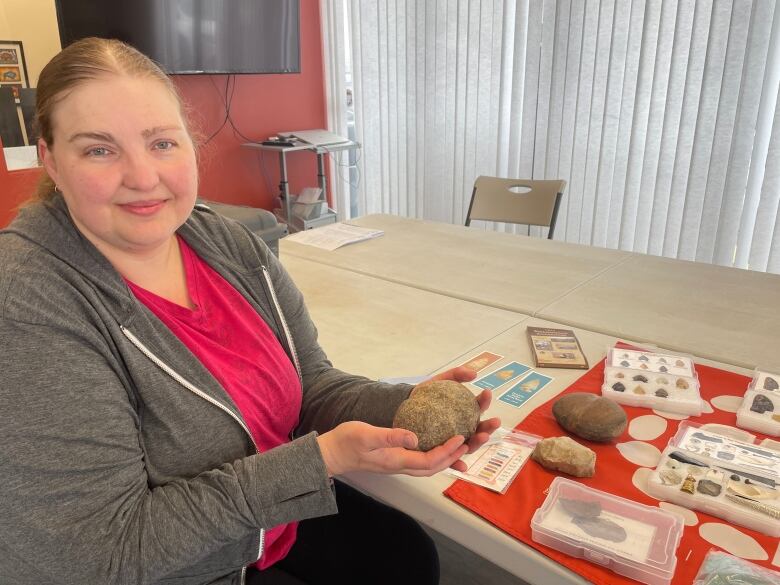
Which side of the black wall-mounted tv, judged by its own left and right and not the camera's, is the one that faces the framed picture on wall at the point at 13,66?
right

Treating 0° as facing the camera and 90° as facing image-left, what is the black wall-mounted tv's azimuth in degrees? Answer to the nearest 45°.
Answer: approximately 0°

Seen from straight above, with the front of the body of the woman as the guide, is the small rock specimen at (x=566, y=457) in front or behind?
in front

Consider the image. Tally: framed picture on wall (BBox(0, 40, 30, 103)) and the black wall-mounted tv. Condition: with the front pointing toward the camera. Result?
2

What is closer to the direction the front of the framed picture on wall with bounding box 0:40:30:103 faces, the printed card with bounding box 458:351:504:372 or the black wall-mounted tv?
the printed card

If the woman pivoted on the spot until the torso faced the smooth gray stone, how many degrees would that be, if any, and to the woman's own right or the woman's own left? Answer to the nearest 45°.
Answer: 0° — they already face it

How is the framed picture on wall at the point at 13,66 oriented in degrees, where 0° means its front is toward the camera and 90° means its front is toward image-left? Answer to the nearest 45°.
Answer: approximately 0°

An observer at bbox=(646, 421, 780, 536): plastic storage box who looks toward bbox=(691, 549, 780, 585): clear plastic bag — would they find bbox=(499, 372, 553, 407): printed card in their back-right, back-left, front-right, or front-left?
back-right

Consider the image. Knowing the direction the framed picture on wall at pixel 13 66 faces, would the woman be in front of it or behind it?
in front

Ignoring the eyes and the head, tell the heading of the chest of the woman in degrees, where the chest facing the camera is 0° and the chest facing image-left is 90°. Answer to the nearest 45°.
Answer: approximately 315°

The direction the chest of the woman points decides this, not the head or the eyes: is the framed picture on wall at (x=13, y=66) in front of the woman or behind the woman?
behind
